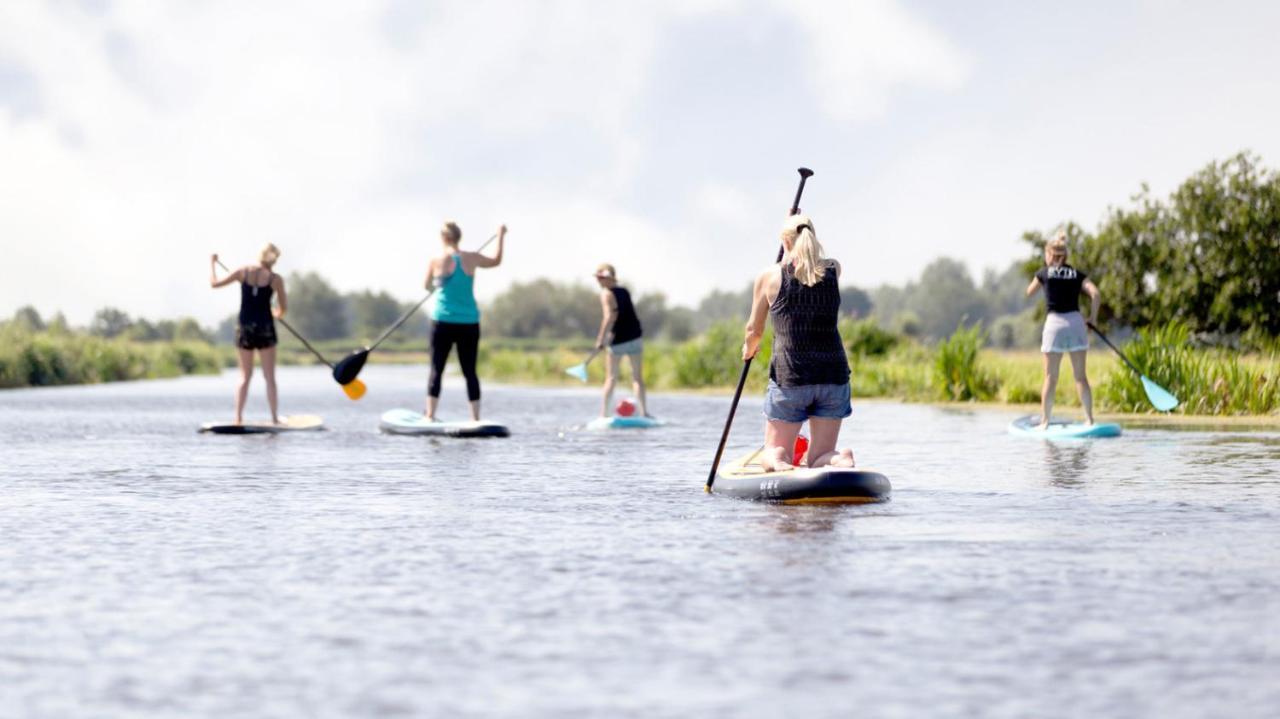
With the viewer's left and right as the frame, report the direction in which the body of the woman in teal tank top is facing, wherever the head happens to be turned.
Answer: facing away from the viewer

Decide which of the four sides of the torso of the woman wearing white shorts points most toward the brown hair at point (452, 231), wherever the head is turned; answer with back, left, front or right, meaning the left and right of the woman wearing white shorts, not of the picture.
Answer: left

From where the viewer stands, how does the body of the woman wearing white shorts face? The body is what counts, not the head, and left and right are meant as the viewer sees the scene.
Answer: facing away from the viewer

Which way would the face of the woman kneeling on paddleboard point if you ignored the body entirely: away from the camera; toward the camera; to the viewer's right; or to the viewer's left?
away from the camera

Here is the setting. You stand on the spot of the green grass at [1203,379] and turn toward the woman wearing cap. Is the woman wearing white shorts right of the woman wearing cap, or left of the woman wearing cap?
left

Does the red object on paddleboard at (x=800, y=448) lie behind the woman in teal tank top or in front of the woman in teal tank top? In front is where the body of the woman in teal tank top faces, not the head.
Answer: behind

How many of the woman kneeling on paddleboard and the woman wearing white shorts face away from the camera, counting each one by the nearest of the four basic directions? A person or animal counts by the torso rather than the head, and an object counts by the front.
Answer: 2

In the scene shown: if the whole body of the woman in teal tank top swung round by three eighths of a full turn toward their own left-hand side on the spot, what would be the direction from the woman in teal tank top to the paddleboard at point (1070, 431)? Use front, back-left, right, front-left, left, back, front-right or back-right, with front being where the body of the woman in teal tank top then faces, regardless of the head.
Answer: back-left

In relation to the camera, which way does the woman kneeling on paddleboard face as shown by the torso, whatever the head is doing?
away from the camera
